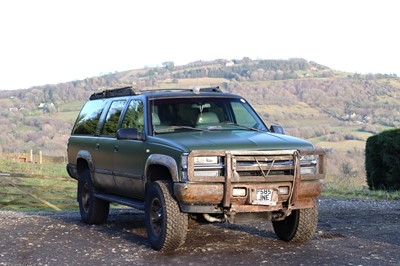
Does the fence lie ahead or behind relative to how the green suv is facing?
behind

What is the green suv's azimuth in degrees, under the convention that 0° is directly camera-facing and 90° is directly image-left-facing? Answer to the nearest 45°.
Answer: approximately 315°

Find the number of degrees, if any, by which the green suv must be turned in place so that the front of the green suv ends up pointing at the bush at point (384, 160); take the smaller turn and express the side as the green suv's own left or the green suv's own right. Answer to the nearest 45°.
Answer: approximately 90° to the green suv's own left
